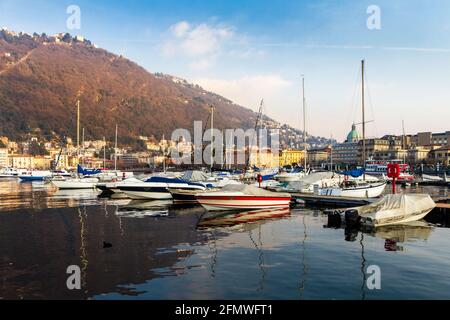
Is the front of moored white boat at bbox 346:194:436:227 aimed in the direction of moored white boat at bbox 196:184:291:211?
no

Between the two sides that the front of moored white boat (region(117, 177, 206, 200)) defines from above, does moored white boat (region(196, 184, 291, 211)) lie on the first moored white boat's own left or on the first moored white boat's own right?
on the first moored white boat's own left

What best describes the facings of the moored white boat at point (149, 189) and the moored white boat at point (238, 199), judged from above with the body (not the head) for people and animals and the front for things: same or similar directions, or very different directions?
same or similar directions

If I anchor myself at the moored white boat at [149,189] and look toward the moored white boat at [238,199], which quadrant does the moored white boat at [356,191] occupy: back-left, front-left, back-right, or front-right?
front-left

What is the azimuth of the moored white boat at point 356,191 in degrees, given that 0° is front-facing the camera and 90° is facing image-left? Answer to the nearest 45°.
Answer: approximately 270°

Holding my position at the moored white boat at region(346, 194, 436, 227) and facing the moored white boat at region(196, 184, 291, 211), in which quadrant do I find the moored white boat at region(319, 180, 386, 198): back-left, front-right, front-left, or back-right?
front-right

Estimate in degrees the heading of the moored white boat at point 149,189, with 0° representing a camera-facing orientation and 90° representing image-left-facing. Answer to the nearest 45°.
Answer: approximately 90°

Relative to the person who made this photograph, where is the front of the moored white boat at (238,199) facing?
facing to the left of the viewer

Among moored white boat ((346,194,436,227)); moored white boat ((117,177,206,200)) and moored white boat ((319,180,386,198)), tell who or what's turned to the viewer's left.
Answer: moored white boat ((117,177,206,200))

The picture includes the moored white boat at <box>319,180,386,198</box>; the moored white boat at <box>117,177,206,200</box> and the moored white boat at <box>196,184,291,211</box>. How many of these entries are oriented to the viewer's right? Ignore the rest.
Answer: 1

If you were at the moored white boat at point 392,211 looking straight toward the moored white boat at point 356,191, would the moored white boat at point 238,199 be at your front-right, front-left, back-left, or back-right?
front-left

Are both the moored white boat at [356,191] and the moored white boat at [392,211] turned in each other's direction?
no
